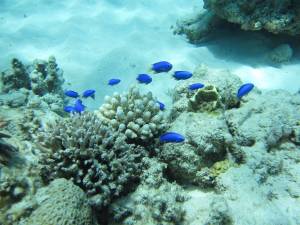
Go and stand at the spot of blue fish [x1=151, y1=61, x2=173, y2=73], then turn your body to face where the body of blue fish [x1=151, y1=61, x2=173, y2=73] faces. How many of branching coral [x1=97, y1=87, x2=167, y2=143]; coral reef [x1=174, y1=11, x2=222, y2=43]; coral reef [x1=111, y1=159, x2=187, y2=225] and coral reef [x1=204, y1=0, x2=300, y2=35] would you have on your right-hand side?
2

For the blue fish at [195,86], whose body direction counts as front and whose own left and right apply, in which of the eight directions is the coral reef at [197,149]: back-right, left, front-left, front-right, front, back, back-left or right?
right

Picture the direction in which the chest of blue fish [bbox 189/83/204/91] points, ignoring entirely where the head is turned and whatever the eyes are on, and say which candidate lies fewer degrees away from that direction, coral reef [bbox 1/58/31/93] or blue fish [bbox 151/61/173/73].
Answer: the coral reef
